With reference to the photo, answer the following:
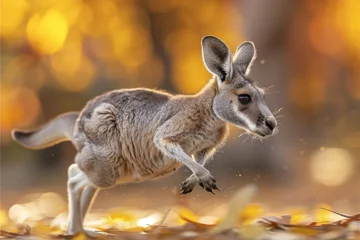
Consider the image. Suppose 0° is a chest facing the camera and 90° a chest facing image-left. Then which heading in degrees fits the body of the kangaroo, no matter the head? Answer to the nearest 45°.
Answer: approximately 270°
